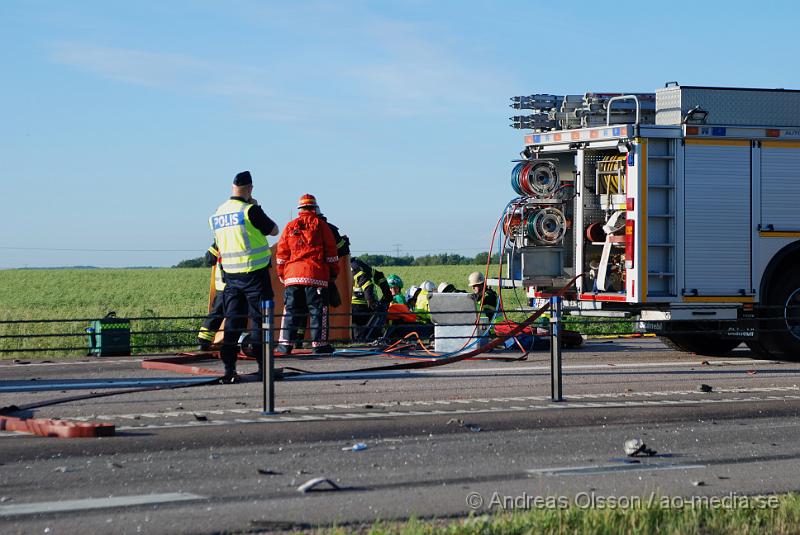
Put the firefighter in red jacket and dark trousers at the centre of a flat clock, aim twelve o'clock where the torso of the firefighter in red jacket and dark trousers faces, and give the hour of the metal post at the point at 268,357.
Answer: The metal post is roughly at 6 o'clock from the firefighter in red jacket and dark trousers.

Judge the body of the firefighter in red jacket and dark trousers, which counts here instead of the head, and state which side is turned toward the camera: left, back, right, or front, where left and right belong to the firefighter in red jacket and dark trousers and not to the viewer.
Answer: back

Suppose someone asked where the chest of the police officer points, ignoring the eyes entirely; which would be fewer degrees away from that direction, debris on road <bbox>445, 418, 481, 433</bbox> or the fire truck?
the fire truck

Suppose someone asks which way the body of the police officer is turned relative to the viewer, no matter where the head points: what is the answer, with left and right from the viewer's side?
facing away from the viewer and to the right of the viewer

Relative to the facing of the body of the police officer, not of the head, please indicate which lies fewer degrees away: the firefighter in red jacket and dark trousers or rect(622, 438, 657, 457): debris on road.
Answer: the firefighter in red jacket and dark trousers

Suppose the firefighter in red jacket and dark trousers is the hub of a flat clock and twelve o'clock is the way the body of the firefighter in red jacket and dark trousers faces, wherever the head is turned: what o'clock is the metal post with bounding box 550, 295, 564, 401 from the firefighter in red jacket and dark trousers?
The metal post is roughly at 5 o'clock from the firefighter in red jacket and dark trousers.

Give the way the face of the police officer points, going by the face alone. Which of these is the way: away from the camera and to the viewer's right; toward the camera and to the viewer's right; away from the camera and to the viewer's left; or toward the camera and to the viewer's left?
away from the camera and to the viewer's right

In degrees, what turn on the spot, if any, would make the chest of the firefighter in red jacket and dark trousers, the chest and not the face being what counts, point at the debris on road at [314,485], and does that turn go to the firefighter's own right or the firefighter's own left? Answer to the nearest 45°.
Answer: approximately 180°
